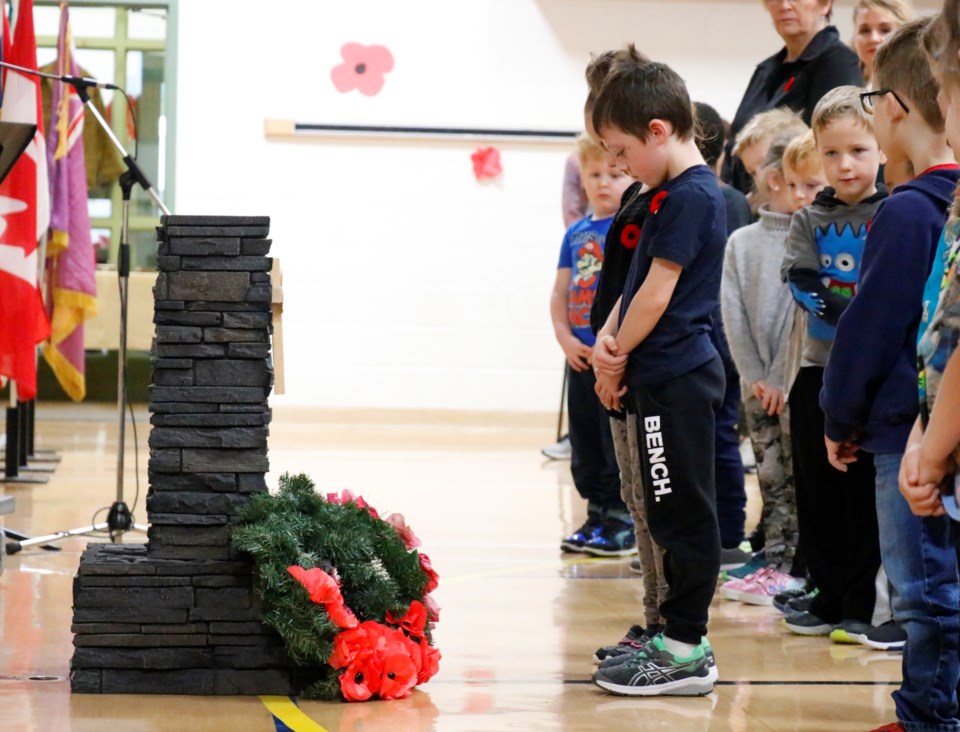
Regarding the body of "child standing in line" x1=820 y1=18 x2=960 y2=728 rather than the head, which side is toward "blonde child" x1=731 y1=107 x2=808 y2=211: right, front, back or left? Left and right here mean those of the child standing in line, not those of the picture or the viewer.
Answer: right

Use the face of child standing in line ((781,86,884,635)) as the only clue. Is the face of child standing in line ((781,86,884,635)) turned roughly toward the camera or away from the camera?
toward the camera

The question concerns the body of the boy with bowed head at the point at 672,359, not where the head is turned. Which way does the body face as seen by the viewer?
to the viewer's left

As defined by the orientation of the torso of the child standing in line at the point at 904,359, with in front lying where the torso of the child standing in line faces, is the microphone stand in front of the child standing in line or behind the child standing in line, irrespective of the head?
in front

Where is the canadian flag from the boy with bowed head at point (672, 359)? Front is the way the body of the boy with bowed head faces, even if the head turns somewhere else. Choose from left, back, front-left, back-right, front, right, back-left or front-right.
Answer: front-right

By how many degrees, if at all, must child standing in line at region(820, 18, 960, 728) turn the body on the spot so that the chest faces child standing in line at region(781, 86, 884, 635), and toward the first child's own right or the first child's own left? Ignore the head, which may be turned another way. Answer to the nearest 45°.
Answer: approximately 90° to the first child's own right

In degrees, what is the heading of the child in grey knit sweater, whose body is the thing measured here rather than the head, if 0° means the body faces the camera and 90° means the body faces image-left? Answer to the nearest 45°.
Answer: approximately 45°

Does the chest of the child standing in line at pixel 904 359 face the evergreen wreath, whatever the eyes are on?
yes

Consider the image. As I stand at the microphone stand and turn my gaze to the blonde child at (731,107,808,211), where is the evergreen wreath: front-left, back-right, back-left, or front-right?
front-right

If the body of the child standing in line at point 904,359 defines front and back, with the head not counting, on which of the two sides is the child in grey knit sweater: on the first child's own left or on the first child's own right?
on the first child's own right

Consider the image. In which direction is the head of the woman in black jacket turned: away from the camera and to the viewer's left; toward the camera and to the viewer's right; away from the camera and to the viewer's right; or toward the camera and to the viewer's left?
toward the camera and to the viewer's left

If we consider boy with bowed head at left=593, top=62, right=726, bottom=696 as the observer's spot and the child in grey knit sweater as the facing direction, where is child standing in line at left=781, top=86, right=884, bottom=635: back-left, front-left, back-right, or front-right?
front-right

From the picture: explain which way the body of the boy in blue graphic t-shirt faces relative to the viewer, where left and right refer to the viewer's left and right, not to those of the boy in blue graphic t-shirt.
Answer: facing the viewer

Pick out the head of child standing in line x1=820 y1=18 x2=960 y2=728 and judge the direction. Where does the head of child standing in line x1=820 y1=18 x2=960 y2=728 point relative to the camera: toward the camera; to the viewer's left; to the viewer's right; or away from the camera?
to the viewer's left

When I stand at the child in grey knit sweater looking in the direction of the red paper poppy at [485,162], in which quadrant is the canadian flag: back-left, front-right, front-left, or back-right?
front-left

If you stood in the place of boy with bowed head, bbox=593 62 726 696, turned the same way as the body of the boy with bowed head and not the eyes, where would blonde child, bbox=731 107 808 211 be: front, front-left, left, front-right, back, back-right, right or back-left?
right

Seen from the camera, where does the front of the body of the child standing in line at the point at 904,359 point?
to the viewer's left
